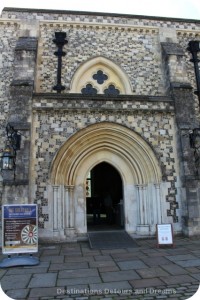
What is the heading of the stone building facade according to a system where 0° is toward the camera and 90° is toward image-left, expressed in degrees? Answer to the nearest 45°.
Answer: approximately 0°

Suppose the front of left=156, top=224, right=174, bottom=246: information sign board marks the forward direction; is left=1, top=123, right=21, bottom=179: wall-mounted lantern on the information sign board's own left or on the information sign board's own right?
on the information sign board's own right

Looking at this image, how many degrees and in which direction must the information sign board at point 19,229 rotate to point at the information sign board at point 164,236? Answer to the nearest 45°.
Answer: approximately 90° to its left

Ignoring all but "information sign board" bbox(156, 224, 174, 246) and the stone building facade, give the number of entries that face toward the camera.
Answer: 2

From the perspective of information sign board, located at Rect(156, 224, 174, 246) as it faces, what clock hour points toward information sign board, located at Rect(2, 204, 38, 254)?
information sign board, located at Rect(2, 204, 38, 254) is roughly at 2 o'clock from information sign board, located at Rect(156, 224, 174, 246).
